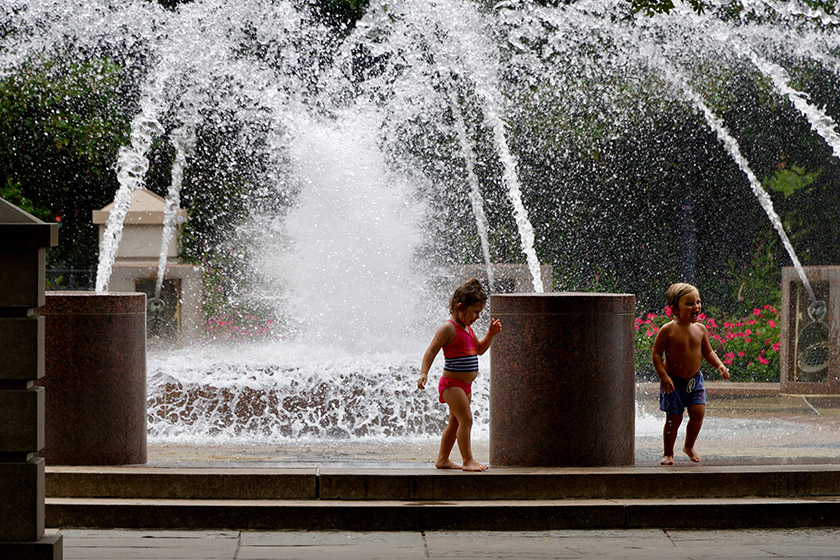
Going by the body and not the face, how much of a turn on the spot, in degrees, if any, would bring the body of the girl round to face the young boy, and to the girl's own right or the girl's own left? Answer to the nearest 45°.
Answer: approximately 45° to the girl's own left

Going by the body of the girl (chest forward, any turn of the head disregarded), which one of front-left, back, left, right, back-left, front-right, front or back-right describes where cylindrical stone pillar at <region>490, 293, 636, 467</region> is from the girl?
front-left

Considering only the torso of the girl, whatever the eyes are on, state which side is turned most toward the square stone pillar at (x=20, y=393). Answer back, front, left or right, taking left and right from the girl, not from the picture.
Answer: right

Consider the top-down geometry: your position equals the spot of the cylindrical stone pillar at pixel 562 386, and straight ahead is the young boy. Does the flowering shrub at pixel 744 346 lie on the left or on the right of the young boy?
left

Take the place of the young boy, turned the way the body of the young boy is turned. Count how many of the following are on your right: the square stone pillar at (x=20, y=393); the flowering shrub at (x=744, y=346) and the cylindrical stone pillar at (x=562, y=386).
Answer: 2

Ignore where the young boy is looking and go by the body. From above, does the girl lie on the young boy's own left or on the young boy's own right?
on the young boy's own right

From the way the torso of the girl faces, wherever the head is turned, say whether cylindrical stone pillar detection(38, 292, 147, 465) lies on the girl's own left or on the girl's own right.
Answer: on the girl's own right

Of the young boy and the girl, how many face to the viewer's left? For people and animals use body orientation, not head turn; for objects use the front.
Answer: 0

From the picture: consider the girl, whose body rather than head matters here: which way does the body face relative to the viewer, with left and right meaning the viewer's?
facing the viewer and to the right of the viewer
